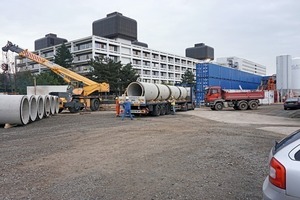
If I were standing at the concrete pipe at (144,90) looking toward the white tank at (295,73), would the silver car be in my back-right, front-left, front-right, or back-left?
back-right

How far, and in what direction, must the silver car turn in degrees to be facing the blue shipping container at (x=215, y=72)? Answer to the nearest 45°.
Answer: approximately 45° to its left

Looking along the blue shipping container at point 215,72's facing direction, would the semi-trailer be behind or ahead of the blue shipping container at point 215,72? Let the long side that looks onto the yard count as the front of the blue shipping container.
ahead

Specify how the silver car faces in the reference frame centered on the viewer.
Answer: facing away from the viewer and to the right of the viewer

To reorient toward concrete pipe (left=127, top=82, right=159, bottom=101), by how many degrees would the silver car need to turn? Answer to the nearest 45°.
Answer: approximately 90° to its left

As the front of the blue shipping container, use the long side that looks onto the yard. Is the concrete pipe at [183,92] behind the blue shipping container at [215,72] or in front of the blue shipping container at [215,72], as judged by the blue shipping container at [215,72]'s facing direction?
in front

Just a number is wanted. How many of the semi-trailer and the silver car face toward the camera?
0
